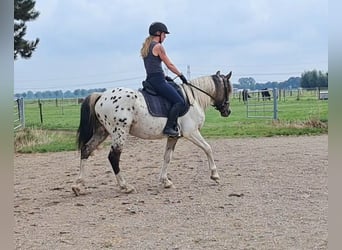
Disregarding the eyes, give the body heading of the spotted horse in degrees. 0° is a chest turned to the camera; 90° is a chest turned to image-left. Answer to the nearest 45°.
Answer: approximately 270°

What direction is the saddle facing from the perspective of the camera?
to the viewer's right

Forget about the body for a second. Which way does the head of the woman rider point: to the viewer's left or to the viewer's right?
to the viewer's right

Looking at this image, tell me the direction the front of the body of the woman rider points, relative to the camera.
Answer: to the viewer's right
